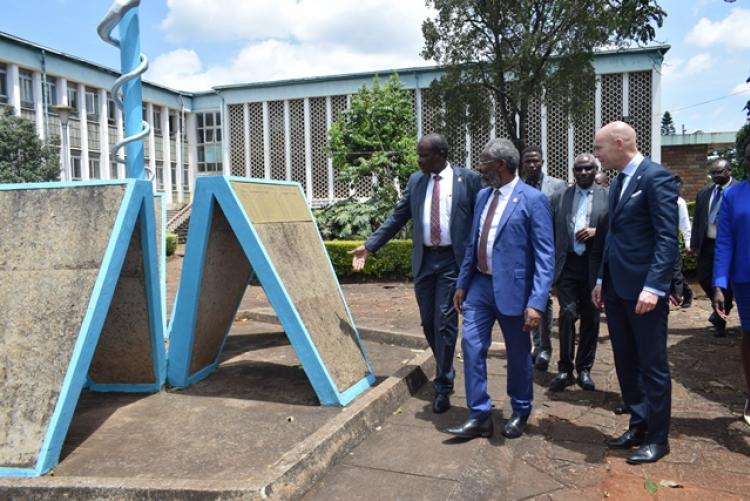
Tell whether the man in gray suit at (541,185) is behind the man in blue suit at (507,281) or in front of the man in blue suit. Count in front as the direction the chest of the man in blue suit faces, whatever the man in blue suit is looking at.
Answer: behind

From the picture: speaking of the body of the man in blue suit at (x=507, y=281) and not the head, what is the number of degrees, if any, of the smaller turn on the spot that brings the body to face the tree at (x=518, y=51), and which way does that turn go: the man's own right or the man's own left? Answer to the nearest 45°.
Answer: approximately 135° to the man's own right

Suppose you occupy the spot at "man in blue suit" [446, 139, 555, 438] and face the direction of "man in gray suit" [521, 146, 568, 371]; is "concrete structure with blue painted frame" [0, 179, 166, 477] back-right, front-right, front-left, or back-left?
back-left

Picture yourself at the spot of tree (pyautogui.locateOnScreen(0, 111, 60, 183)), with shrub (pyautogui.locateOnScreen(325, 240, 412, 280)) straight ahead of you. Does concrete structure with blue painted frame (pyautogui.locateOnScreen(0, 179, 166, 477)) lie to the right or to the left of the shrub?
right

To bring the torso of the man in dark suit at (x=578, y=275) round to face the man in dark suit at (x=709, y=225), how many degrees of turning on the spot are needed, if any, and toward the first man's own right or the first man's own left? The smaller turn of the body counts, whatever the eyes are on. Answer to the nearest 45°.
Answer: approximately 135° to the first man's own left

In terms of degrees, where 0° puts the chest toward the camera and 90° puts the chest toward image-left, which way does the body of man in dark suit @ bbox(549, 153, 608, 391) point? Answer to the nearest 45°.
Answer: approximately 0°

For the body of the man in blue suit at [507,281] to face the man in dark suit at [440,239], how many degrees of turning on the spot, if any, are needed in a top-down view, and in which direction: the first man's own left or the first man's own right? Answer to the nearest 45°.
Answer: approximately 90° to the first man's own right
